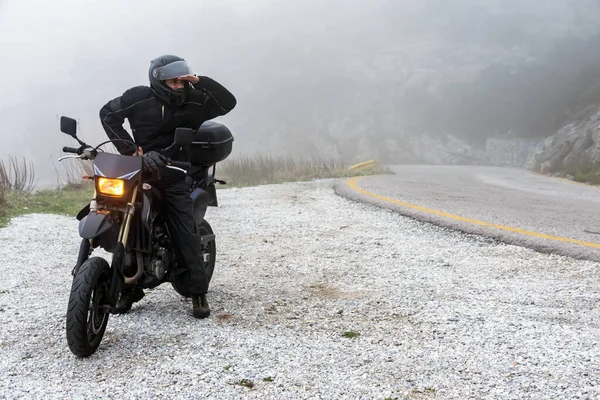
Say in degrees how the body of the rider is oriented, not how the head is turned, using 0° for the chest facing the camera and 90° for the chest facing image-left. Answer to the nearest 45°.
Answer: approximately 0°

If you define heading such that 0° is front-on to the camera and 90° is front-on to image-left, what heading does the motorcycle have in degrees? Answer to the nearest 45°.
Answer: approximately 45°
